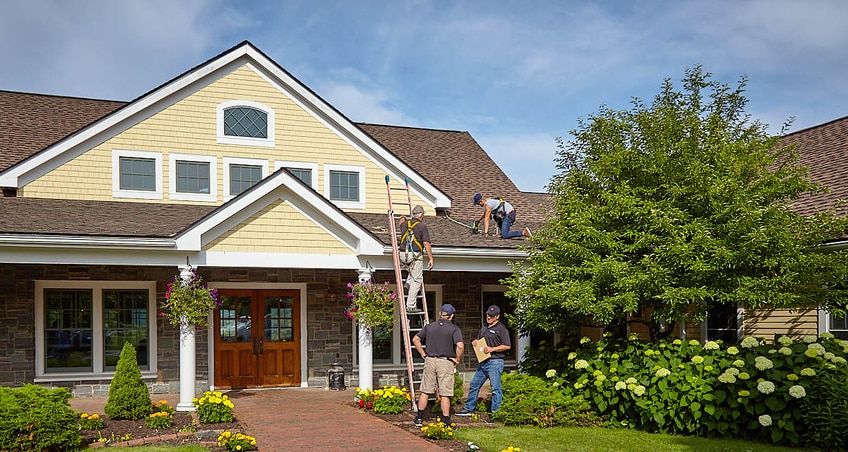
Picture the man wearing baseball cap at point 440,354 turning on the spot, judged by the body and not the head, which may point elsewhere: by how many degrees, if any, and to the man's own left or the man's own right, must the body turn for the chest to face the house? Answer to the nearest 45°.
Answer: approximately 45° to the man's own left

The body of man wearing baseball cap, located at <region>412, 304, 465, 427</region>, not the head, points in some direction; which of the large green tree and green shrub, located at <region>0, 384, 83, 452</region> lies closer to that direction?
the large green tree

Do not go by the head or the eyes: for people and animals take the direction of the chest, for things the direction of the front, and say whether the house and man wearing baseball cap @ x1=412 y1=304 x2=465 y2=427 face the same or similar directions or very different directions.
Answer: very different directions

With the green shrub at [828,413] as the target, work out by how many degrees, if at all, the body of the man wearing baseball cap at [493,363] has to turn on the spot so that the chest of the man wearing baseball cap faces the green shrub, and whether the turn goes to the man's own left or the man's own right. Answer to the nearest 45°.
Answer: approximately 90° to the man's own left

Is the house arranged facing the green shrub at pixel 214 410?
yes

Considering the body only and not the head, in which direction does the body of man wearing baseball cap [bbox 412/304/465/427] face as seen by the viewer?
away from the camera

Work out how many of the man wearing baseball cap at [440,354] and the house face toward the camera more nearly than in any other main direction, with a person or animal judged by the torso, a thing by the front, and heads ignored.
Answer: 1

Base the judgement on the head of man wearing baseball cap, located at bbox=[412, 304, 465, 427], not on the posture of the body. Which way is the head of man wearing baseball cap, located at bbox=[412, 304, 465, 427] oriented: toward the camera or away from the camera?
away from the camera

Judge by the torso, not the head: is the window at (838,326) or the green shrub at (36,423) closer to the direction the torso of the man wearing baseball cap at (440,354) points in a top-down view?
the window
